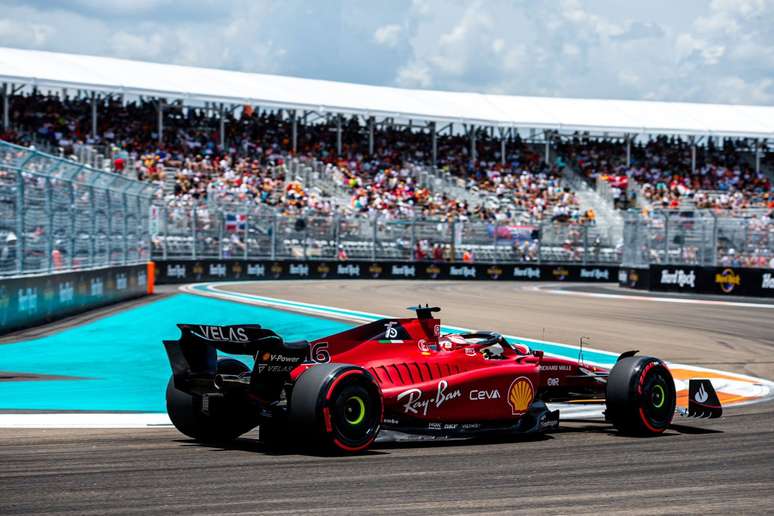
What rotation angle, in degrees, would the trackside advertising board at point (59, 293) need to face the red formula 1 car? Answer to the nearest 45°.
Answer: approximately 45° to its right

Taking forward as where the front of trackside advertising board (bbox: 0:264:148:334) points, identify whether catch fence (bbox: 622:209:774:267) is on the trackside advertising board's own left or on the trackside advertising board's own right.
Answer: on the trackside advertising board's own left

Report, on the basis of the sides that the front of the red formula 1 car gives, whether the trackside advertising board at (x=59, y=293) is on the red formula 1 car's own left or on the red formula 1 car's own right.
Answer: on the red formula 1 car's own left

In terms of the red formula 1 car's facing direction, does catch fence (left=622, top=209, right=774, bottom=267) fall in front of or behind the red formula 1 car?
in front

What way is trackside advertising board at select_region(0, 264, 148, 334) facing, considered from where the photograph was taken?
facing the viewer and to the right of the viewer

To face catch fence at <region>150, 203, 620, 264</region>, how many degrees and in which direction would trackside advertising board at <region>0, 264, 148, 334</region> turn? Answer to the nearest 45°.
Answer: approximately 90° to its left

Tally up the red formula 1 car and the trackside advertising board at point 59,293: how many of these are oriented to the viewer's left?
0

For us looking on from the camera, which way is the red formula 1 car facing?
facing away from the viewer and to the right of the viewer

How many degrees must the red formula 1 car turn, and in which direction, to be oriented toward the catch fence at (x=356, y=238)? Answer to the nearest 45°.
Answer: approximately 45° to its left

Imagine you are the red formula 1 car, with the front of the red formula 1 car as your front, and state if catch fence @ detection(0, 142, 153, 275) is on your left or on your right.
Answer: on your left
